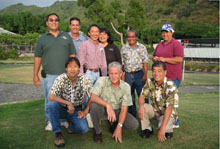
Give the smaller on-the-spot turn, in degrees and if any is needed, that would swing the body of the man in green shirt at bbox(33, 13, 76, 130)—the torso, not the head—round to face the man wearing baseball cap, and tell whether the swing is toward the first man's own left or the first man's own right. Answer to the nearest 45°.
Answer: approximately 90° to the first man's own left

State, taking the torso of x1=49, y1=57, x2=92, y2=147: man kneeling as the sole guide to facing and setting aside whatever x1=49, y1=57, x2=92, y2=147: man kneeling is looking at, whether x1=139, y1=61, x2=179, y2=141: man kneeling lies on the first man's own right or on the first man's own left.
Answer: on the first man's own left

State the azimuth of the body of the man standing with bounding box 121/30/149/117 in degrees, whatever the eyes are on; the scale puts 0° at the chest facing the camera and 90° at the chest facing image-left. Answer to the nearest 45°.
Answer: approximately 0°

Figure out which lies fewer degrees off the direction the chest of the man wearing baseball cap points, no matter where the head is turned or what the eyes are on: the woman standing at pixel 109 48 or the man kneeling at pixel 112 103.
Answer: the man kneeling

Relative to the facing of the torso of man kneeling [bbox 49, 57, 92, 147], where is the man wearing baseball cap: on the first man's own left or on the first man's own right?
on the first man's own left
